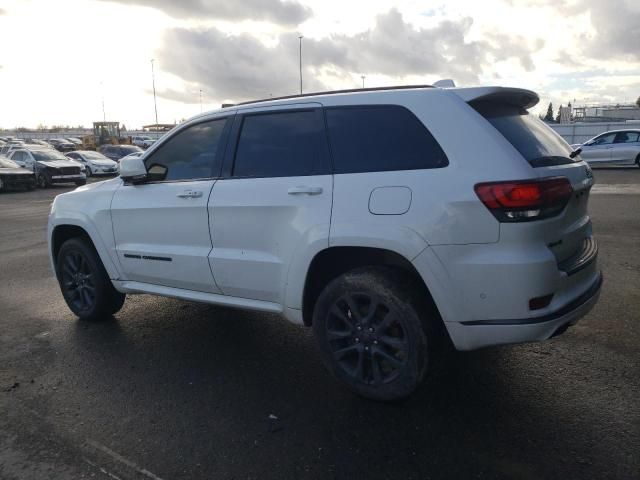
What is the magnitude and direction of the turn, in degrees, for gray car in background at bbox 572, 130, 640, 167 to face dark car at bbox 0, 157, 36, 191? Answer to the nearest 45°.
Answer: approximately 45° to its left

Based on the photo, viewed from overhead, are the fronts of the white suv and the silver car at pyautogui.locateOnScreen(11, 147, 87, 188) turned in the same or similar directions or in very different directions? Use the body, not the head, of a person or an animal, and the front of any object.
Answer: very different directions

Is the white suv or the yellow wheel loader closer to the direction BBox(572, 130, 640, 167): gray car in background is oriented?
the yellow wheel loader

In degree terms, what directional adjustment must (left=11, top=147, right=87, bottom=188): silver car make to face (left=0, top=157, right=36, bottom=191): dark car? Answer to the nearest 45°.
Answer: approximately 90° to its right

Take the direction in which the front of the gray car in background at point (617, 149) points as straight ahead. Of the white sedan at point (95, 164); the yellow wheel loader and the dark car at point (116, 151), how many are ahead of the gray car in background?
3

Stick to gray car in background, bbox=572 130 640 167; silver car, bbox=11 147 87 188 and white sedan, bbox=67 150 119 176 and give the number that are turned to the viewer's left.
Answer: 1

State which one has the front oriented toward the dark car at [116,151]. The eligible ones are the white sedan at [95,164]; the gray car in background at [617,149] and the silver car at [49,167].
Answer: the gray car in background

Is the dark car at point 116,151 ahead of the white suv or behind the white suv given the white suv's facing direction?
ahead

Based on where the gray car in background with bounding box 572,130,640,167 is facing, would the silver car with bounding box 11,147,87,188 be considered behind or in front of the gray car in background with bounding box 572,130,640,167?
in front

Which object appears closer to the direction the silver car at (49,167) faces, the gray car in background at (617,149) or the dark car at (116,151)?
the gray car in background

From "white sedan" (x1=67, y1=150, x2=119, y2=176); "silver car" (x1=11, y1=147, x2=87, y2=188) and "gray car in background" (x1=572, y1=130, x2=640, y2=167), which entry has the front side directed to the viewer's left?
the gray car in background

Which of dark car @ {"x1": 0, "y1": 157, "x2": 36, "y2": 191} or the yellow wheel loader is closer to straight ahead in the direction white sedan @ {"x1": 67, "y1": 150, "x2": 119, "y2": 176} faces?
the dark car

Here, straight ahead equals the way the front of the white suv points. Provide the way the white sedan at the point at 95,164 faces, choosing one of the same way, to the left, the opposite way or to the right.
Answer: the opposite way

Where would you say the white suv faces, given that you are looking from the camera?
facing away from the viewer and to the left of the viewer

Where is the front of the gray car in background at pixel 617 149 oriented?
to the viewer's left
